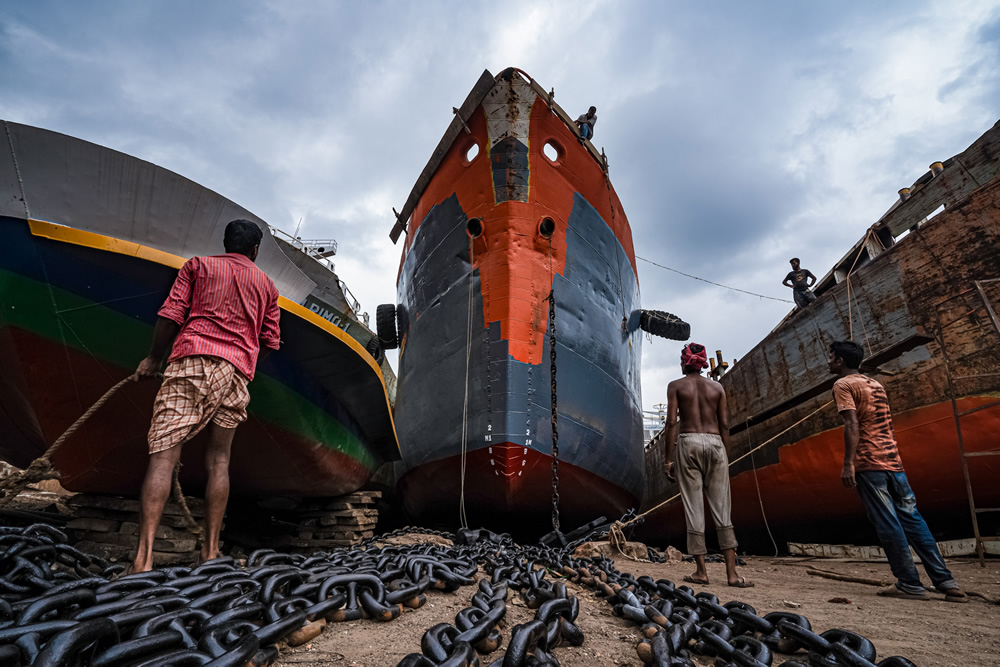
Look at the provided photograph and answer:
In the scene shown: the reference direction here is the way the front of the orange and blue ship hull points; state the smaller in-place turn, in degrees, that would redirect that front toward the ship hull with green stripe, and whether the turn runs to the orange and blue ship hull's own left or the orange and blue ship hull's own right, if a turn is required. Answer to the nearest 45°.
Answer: approximately 45° to the orange and blue ship hull's own right

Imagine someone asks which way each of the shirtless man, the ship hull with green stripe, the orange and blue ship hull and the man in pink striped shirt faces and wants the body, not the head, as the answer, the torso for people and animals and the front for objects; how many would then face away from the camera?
2

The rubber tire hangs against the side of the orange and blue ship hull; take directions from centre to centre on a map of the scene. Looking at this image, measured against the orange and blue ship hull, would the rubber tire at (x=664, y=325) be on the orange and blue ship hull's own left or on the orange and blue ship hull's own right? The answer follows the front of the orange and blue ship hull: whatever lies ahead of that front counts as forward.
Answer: on the orange and blue ship hull's own left

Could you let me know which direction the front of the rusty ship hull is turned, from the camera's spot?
facing the viewer and to the right of the viewer

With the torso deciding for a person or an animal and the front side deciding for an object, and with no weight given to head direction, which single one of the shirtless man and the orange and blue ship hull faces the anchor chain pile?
the orange and blue ship hull

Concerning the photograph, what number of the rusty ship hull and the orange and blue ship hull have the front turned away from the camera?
0

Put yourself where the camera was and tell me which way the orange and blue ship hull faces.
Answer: facing the viewer

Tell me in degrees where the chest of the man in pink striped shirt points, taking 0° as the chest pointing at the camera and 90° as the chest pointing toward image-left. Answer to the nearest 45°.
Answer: approximately 180°

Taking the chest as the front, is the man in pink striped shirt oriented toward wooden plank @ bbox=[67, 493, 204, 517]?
yes

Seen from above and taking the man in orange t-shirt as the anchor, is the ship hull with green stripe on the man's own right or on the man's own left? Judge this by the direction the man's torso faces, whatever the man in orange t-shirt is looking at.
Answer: on the man's own left

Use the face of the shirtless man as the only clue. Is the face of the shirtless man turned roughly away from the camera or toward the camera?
away from the camera

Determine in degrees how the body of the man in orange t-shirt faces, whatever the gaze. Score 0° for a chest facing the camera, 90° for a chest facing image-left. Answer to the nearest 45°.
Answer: approximately 135°

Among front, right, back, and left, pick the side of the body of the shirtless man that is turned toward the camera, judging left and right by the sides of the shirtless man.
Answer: back

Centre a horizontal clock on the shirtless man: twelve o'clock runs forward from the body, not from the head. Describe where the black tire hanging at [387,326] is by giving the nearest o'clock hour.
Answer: The black tire hanging is roughly at 10 o'clock from the shirtless man.

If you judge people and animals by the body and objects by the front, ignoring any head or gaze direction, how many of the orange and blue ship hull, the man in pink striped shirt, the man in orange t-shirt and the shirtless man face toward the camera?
1
